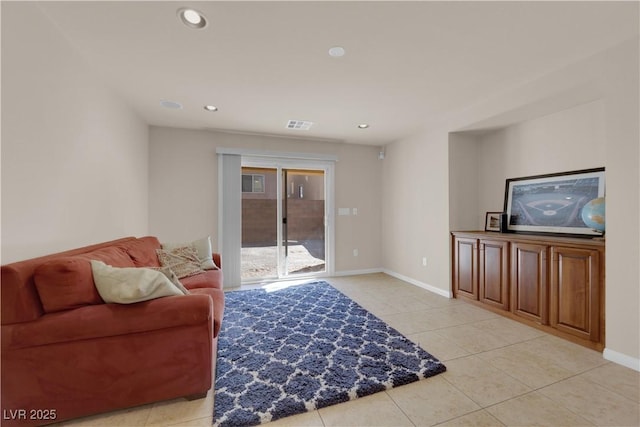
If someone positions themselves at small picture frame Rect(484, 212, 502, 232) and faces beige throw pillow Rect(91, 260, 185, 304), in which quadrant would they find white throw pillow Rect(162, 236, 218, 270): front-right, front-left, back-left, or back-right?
front-right

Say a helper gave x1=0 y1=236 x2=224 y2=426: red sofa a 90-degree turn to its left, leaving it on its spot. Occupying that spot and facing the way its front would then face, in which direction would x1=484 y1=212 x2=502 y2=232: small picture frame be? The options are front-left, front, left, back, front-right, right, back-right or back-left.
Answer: right

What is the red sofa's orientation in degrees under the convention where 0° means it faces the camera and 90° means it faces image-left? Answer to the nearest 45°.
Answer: approximately 270°

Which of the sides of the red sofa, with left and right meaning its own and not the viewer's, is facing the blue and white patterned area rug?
front

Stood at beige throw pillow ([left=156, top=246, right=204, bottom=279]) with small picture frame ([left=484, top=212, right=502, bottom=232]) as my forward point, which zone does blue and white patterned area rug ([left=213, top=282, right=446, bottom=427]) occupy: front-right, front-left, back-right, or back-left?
front-right
